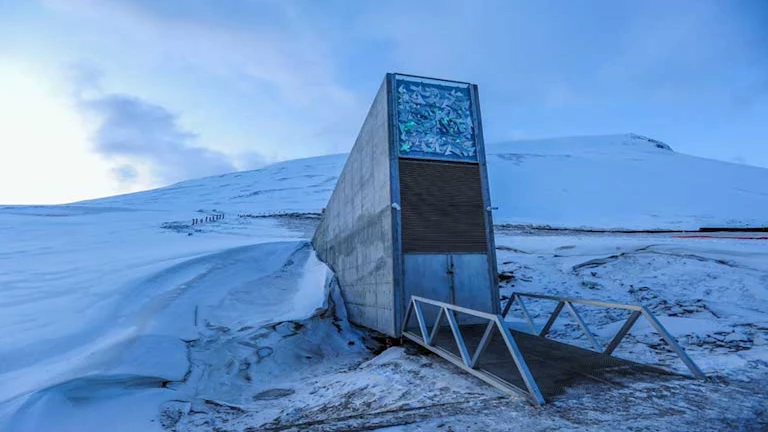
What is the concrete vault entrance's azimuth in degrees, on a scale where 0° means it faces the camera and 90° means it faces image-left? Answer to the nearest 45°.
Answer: approximately 315°
